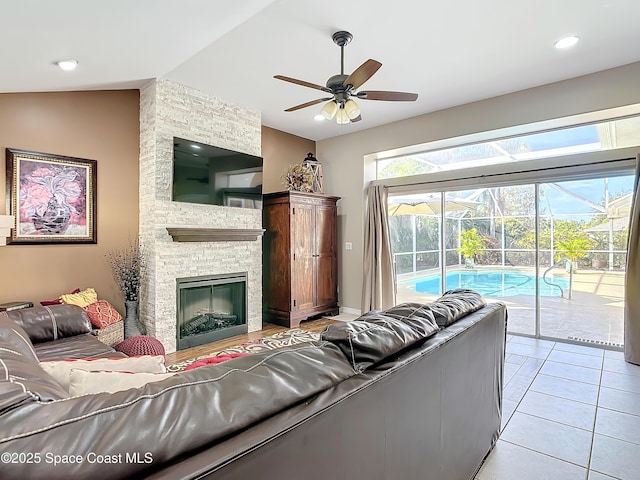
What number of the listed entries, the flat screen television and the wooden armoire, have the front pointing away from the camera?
0

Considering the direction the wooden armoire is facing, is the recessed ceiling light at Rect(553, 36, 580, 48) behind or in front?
in front

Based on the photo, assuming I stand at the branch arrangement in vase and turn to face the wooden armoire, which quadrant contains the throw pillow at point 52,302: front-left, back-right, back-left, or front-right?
back-right

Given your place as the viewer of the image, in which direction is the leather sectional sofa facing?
facing away from the viewer and to the left of the viewer

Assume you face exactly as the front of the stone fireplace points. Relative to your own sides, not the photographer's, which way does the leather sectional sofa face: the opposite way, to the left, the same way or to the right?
the opposite way

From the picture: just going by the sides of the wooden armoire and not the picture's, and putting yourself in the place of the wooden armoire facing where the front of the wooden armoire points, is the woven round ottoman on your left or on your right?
on your right

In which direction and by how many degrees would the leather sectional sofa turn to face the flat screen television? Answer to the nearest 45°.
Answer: approximately 45° to its right

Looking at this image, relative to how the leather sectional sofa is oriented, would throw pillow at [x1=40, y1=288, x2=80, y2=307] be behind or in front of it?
in front

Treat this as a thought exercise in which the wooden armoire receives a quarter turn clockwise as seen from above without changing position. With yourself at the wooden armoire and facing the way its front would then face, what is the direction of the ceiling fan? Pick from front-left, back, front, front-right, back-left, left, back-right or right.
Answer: front-left

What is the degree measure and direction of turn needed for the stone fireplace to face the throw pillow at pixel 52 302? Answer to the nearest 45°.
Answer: approximately 135° to its right

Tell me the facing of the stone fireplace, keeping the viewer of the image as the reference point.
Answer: facing the viewer and to the right of the viewer

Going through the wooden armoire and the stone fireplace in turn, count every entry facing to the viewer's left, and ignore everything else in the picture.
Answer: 0
